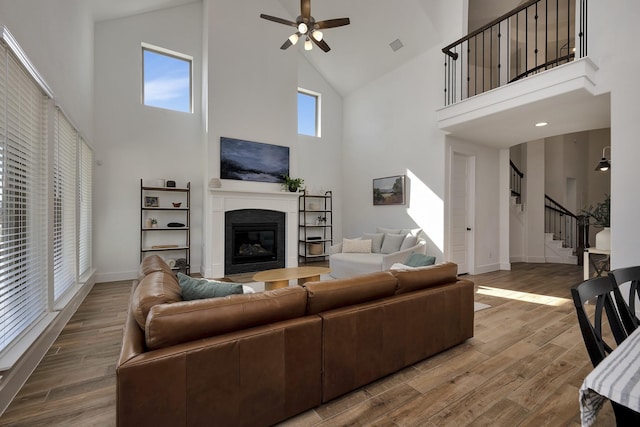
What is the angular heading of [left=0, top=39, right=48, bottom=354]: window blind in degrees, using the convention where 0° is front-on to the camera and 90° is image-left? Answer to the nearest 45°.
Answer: approximately 270°

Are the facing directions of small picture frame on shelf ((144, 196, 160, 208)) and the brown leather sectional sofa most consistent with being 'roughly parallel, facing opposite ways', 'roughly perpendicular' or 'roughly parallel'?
roughly parallel, facing opposite ways

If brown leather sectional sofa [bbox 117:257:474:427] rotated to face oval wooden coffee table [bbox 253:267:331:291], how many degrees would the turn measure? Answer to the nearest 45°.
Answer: approximately 45° to its right

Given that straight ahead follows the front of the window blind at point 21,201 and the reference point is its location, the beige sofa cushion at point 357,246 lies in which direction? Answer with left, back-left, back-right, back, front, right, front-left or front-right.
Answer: front

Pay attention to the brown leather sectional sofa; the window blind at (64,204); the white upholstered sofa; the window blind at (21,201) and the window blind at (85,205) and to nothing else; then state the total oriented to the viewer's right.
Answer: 3

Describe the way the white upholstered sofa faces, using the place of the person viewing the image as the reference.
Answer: facing the viewer and to the left of the viewer

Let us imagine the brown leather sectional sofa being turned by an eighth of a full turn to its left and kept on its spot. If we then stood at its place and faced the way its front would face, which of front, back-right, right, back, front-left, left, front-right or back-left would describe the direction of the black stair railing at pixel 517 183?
back-right

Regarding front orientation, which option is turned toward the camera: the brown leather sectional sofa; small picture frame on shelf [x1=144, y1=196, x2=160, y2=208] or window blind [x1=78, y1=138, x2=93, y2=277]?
the small picture frame on shelf

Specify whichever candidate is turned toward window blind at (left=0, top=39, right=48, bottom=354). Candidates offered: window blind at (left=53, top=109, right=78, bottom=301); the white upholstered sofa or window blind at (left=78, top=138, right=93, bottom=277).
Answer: the white upholstered sofa

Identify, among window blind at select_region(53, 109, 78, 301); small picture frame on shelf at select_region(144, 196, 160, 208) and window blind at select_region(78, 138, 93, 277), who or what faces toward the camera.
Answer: the small picture frame on shelf

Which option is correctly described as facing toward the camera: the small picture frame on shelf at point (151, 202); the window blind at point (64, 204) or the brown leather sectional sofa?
the small picture frame on shelf

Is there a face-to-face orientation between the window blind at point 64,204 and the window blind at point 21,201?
no

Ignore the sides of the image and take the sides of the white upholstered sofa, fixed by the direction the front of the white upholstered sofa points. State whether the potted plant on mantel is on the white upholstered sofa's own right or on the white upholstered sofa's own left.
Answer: on the white upholstered sofa's own right

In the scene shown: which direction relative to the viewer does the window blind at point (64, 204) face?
to the viewer's right

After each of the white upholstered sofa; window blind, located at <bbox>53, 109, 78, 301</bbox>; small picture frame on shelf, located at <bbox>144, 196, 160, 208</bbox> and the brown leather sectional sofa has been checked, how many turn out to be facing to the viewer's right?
1

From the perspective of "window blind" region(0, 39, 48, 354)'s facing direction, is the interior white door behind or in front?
in front

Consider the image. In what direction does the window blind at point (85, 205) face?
to the viewer's right

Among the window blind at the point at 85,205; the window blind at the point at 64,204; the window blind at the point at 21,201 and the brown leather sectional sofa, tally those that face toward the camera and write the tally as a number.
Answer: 0

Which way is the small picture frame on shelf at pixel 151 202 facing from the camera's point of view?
toward the camera

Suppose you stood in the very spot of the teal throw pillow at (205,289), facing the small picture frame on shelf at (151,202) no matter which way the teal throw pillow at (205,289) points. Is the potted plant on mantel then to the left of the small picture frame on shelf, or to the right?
right

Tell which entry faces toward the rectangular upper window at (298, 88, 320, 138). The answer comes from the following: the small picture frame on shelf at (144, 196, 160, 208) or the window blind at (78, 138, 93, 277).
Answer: the window blind

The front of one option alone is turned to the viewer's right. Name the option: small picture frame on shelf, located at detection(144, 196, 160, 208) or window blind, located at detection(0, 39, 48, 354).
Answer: the window blind
